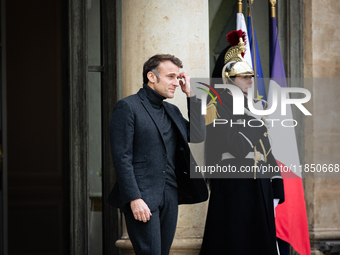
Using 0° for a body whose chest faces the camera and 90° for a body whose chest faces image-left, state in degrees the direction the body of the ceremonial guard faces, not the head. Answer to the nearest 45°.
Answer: approximately 315°

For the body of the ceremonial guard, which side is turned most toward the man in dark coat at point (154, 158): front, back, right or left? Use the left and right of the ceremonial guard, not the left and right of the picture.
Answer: right

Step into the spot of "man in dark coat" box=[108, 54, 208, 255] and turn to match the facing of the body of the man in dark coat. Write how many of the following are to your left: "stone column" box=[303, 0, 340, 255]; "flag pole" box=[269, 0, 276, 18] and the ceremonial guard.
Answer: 3

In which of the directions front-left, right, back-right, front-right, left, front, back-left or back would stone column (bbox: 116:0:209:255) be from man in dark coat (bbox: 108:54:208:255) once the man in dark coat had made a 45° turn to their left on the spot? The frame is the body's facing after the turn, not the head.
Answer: left

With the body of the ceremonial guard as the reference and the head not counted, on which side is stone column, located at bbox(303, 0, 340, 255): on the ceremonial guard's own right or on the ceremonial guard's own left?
on the ceremonial guard's own left

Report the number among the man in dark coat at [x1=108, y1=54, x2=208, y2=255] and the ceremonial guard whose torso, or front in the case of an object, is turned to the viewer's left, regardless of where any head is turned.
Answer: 0

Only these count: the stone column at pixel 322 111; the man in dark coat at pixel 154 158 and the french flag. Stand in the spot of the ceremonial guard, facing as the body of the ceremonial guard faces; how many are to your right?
1

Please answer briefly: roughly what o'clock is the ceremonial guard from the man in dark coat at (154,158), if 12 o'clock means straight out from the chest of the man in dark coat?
The ceremonial guard is roughly at 9 o'clock from the man in dark coat.

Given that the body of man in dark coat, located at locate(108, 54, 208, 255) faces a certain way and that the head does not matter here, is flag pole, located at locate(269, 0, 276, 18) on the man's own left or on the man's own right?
on the man's own left
